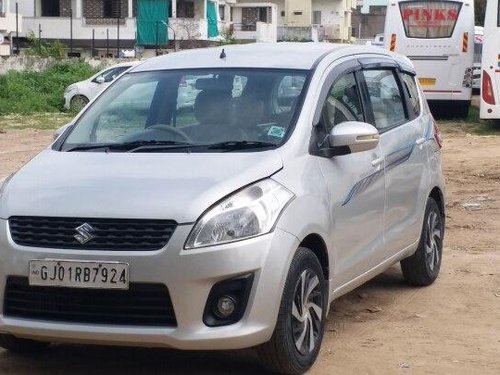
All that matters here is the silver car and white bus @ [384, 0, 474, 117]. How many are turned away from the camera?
1

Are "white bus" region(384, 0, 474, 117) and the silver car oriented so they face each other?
no

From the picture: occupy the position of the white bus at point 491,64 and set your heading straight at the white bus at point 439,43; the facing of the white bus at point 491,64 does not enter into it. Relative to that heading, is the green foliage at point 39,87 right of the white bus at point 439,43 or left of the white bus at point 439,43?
left

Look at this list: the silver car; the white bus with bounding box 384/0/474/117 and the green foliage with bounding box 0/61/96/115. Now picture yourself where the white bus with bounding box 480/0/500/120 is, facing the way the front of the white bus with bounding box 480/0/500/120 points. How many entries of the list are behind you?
1

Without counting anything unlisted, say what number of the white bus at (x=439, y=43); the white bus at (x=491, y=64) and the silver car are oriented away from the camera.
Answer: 2

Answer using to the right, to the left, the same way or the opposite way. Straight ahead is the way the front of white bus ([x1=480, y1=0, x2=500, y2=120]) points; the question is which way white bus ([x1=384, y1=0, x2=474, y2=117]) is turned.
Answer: the same way

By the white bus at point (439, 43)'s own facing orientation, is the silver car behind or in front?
behind

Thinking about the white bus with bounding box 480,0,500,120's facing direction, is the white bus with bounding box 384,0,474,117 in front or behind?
in front

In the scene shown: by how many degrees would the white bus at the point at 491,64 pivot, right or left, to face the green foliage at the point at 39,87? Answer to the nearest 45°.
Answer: approximately 45° to its left

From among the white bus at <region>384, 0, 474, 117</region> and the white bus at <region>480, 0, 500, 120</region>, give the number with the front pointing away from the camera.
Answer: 2

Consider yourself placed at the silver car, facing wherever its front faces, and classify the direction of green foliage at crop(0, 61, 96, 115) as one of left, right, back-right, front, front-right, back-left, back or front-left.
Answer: back-right

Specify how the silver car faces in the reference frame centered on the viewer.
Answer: facing the viewer and to the left of the viewer

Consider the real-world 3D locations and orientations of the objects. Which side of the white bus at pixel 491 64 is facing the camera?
back

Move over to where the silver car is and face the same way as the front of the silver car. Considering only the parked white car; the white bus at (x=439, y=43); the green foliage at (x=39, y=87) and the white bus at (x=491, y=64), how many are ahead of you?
0

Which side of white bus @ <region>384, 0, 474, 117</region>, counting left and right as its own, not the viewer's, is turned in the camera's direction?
back

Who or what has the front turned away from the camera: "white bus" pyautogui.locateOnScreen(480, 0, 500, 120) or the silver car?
the white bus
